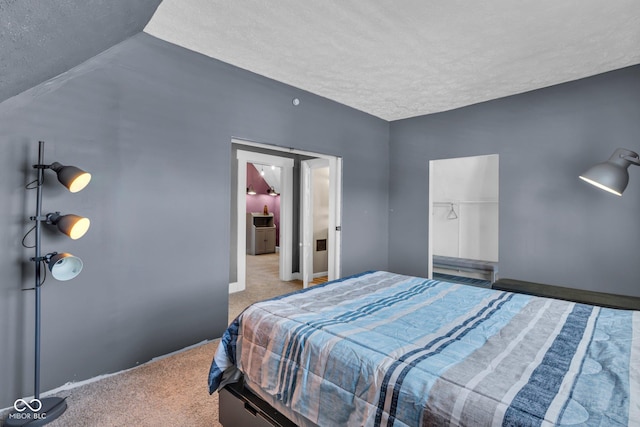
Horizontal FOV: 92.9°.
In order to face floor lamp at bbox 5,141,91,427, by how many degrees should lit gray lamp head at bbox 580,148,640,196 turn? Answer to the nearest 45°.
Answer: approximately 45° to its left

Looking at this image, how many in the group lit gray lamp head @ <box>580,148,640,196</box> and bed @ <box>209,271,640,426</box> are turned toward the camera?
0

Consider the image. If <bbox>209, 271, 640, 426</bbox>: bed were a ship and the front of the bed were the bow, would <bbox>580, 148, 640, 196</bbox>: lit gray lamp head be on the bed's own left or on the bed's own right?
on the bed's own right

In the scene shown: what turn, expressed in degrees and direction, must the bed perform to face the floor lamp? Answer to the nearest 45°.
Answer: approximately 45° to its left

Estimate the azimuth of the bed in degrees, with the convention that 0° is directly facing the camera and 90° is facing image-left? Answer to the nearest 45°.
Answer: approximately 135°

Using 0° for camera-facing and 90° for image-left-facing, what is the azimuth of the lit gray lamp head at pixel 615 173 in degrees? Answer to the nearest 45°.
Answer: approximately 90°
